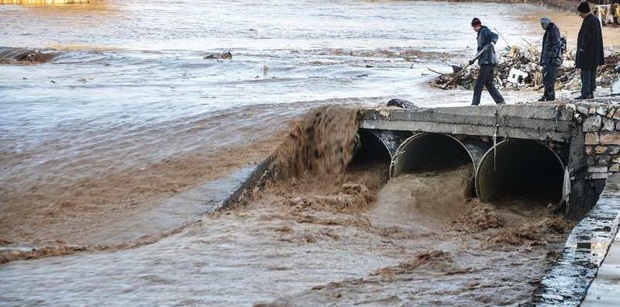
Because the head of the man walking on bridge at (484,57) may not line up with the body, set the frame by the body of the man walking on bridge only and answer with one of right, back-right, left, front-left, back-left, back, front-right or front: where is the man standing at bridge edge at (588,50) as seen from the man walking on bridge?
back

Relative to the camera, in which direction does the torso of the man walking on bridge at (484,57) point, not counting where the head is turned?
to the viewer's left

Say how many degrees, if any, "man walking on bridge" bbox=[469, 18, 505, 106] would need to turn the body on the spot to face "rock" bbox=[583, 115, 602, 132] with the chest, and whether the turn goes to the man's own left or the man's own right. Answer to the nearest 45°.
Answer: approximately 135° to the man's own left
